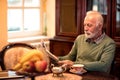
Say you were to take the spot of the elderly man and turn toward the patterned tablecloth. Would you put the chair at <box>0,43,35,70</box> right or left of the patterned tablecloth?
right

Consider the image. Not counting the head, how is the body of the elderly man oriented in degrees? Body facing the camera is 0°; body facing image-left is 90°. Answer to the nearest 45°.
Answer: approximately 45°

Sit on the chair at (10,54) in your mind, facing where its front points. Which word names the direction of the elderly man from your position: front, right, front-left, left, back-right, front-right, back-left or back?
front-left

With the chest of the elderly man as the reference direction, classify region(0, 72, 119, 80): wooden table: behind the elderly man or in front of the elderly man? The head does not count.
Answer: in front

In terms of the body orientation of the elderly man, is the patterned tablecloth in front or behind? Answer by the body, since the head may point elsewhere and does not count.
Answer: in front

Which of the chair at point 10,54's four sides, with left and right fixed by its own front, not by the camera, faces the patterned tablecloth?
front

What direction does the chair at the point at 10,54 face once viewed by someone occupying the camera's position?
facing the viewer and to the right of the viewer
